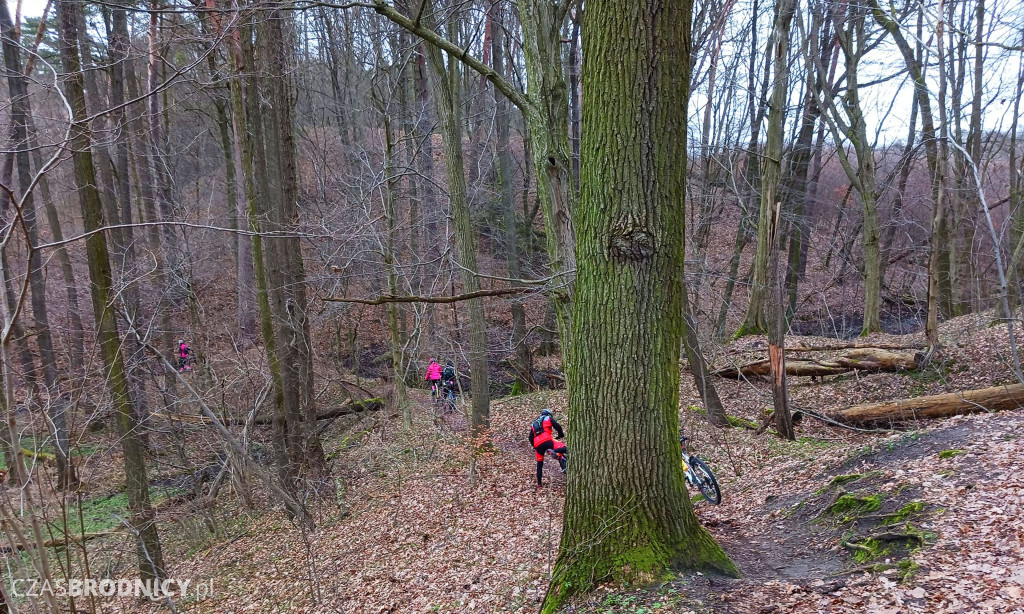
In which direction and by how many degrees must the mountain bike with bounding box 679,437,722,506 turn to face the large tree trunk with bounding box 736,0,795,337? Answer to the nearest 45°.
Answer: approximately 135° to its left

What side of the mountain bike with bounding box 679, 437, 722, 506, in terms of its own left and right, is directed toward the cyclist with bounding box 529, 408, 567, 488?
back

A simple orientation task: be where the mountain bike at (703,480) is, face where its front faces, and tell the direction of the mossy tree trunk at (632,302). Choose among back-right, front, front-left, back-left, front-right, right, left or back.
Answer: front-right

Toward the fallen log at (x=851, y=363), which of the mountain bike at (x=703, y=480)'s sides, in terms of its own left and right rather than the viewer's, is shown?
left

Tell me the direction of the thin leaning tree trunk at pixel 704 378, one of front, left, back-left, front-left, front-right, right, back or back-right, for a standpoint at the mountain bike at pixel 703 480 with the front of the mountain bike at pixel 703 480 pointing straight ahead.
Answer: back-left

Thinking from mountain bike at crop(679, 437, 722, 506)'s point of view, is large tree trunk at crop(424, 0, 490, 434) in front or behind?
behind
